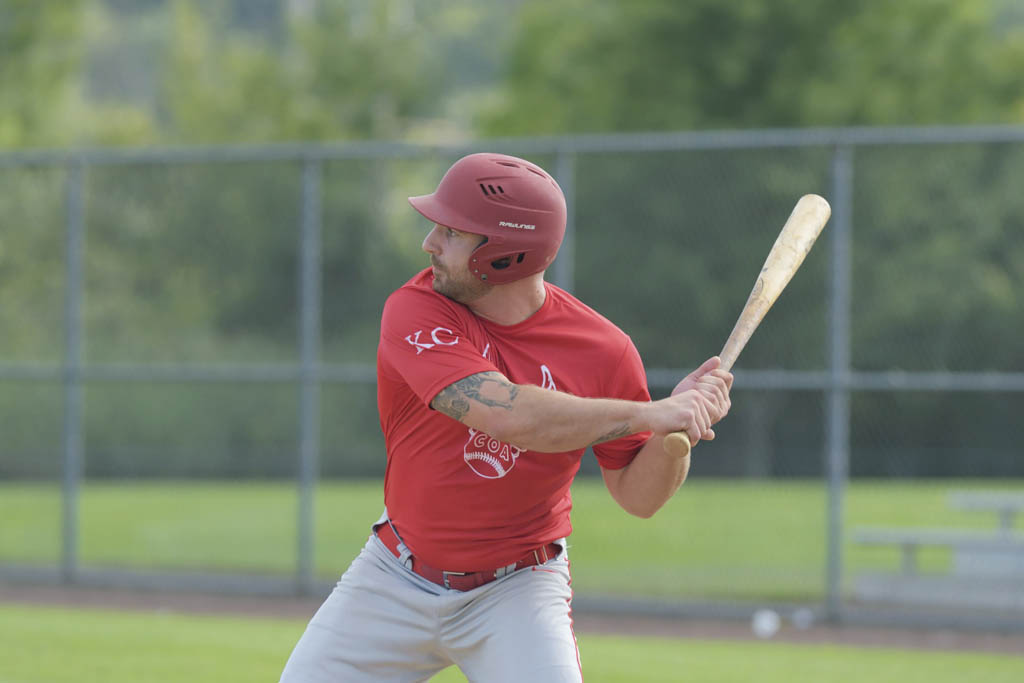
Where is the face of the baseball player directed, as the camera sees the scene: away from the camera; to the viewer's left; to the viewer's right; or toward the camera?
to the viewer's left

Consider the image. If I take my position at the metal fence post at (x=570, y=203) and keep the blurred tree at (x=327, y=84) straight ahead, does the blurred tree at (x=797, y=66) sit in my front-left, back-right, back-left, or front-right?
front-right

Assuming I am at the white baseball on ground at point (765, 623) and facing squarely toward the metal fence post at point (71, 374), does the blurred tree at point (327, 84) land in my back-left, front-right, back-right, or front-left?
front-right

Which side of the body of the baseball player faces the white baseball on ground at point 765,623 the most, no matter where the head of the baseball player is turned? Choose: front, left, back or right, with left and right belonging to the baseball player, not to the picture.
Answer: back

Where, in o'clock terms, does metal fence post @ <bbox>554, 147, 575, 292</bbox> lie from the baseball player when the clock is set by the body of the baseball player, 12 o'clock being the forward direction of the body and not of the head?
The metal fence post is roughly at 6 o'clock from the baseball player.

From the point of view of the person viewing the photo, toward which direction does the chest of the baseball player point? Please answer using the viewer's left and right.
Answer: facing the viewer

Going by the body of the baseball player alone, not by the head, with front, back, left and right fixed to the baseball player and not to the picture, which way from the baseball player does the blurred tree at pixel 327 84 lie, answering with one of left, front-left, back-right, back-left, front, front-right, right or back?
back

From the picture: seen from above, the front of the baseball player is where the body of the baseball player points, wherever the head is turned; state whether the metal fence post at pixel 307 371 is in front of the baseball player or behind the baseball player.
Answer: behind

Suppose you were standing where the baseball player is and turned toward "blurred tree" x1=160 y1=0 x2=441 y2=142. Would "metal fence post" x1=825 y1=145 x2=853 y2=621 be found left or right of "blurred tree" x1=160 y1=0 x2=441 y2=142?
right

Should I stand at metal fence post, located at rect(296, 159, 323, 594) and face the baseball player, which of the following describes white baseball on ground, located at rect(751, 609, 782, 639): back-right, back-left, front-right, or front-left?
front-left

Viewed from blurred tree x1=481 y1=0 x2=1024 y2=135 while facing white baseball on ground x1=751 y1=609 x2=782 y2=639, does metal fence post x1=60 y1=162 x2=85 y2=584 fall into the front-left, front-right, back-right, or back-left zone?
front-right
